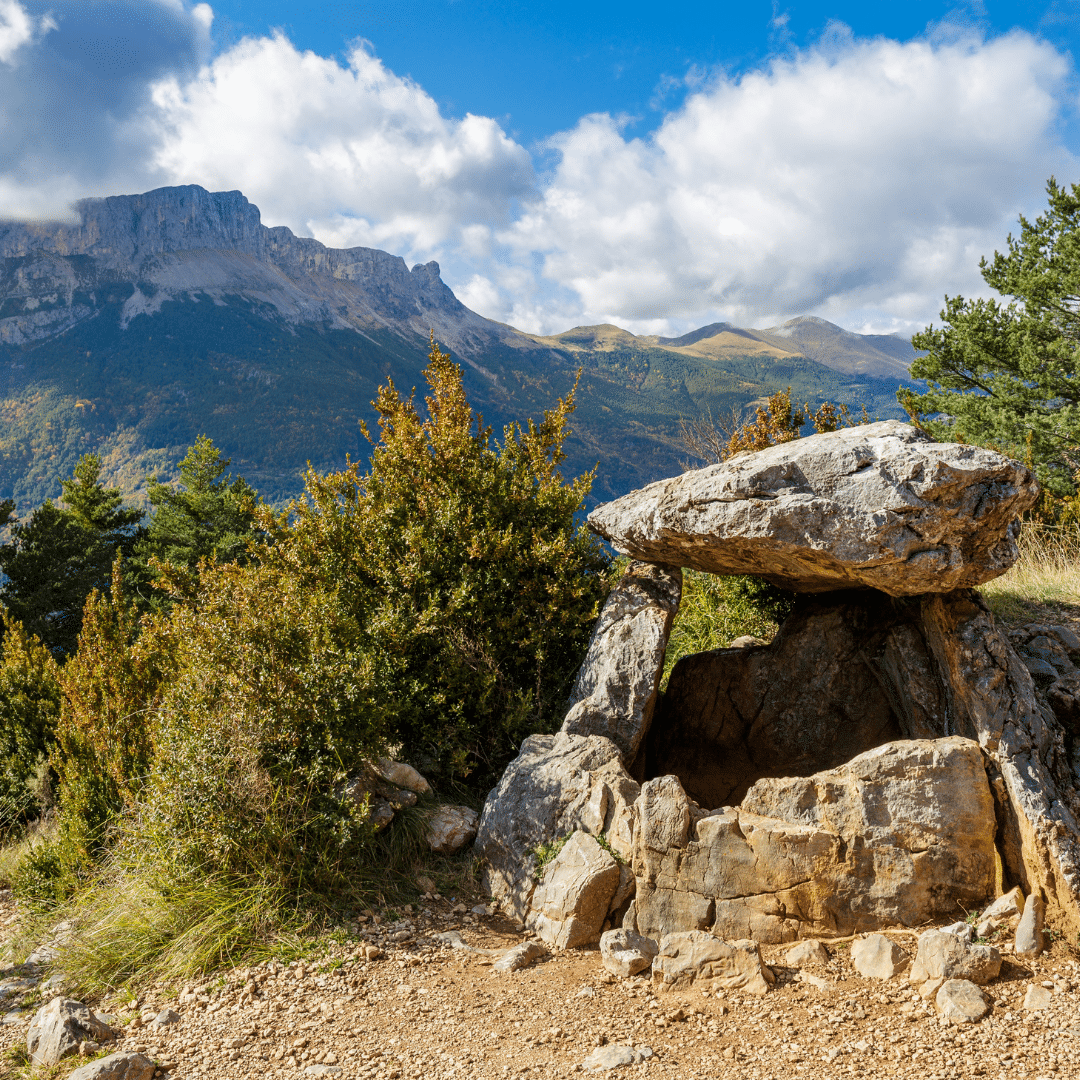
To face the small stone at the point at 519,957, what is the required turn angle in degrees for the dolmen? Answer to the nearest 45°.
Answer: approximately 45° to its right

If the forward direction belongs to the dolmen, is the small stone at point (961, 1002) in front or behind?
in front

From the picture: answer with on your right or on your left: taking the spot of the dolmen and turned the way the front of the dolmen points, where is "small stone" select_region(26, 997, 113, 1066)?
on your right

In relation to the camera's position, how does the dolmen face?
facing the viewer

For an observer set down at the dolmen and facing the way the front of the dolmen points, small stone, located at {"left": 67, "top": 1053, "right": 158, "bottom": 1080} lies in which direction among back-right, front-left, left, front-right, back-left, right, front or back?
front-right

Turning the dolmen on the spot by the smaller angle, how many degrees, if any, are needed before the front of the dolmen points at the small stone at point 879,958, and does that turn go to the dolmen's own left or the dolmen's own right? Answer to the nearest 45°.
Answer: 0° — it already faces it

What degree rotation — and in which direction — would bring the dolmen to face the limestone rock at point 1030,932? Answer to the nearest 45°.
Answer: approximately 45° to its left
